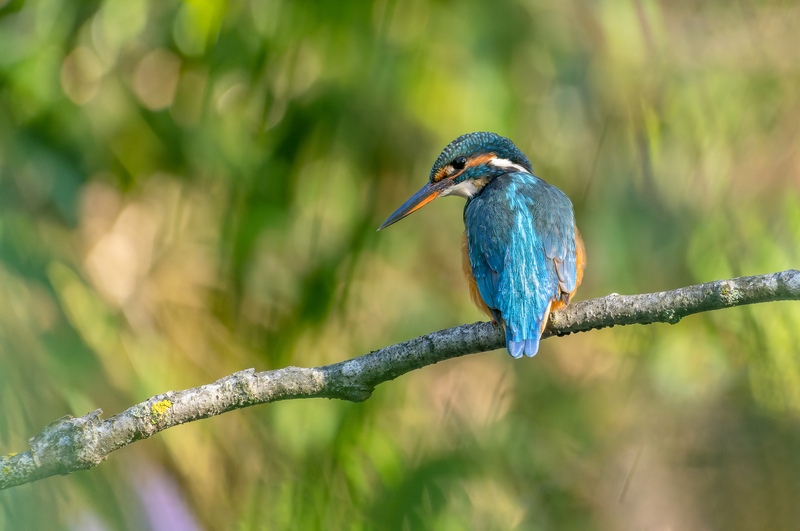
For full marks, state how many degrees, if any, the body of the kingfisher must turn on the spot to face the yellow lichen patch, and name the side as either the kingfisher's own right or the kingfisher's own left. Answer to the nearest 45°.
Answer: approximately 135° to the kingfisher's own left

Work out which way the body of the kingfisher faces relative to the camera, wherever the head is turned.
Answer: away from the camera
